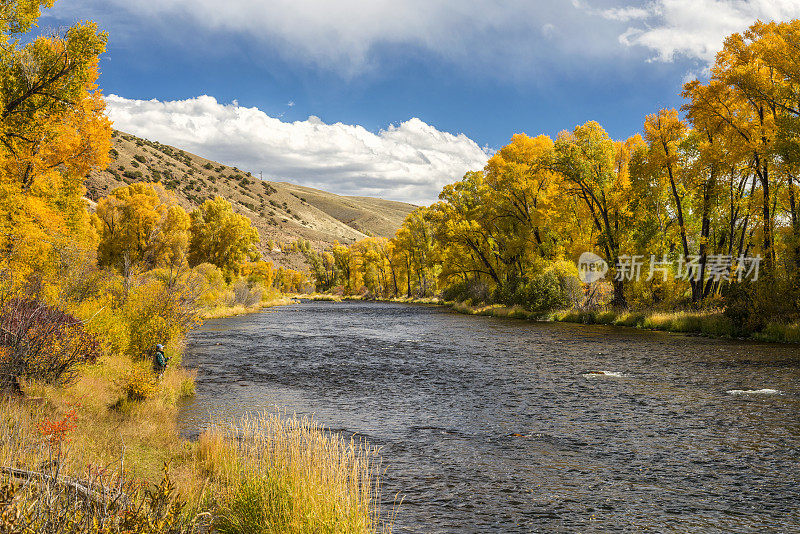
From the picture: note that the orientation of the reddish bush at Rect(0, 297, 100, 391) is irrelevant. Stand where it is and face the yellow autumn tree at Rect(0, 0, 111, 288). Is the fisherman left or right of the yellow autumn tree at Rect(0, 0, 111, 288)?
right

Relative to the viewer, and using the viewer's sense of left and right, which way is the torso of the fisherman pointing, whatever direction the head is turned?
facing to the right of the viewer

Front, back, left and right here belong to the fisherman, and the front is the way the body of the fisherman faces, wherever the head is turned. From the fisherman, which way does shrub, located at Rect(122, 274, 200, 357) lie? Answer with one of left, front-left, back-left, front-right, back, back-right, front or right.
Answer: left

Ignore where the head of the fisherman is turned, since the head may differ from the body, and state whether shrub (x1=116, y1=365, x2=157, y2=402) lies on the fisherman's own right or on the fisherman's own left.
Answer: on the fisherman's own right

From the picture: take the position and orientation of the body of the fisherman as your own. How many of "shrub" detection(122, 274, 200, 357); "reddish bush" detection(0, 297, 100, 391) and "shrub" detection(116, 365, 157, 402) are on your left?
1
